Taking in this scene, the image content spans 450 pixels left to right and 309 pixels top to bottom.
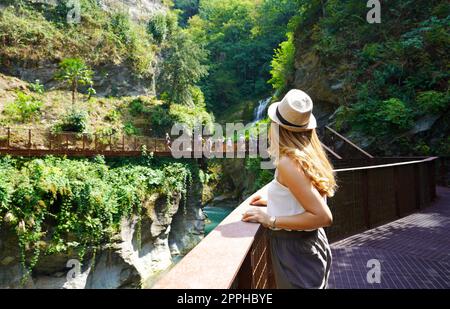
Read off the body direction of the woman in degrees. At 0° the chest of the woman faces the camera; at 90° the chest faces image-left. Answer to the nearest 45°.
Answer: approximately 90°

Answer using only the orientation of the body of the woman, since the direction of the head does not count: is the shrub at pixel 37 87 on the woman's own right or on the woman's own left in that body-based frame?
on the woman's own right

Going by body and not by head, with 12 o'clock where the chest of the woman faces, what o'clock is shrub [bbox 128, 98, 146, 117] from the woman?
The shrub is roughly at 2 o'clock from the woman.

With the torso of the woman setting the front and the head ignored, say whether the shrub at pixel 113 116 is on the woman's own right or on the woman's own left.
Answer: on the woman's own right

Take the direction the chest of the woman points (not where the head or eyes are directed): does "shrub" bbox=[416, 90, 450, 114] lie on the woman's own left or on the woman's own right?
on the woman's own right

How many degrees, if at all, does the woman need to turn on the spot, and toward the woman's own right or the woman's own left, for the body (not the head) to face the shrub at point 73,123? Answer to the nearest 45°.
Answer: approximately 45° to the woman's own right

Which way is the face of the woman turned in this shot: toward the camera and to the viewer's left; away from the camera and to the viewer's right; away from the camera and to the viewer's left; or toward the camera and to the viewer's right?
away from the camera and to the viewer's left
